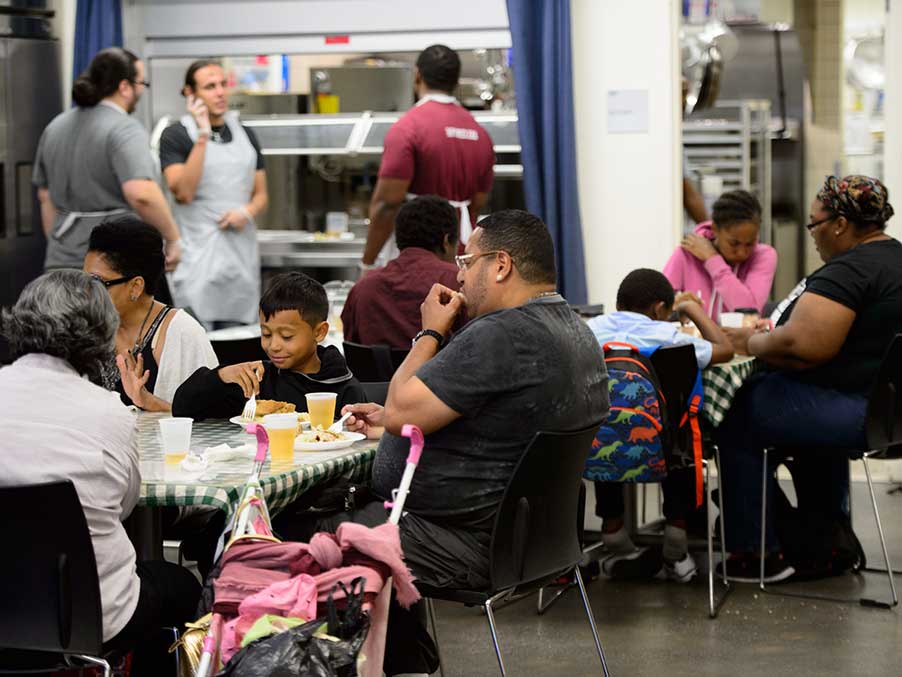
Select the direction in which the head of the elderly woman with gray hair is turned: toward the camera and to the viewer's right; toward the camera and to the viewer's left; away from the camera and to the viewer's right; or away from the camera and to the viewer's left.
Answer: away from the camera and to the viewer's right

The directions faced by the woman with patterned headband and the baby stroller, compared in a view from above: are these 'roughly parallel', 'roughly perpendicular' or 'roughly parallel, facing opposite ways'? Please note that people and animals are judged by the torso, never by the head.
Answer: roughly perpendicular

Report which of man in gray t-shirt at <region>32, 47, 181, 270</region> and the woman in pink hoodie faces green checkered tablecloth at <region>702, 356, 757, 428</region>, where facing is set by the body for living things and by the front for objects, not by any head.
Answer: the woman in pink hoodie

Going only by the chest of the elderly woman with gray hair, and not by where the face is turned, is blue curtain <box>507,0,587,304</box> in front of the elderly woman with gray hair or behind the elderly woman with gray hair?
in front

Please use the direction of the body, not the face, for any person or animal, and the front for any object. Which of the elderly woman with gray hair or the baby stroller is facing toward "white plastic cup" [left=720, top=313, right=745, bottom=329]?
the elderly woman with gray hair

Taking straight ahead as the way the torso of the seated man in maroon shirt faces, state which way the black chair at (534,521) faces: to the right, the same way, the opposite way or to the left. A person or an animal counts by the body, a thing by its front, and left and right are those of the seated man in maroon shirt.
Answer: to the left

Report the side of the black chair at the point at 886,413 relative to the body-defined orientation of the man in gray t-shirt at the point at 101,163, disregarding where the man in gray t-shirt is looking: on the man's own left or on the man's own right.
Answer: on the man's own right

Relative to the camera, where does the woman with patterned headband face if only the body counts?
to the viewer's left
